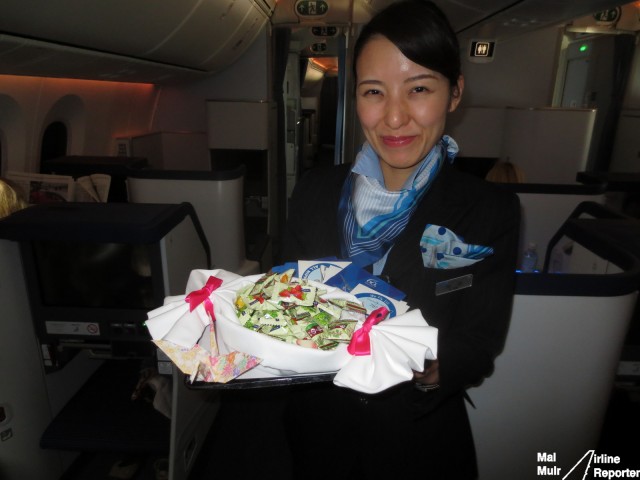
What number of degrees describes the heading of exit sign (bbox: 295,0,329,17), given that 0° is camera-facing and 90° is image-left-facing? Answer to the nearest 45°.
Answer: approximately 0°

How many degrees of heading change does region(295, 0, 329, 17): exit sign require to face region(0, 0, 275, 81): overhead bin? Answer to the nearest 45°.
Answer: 0° — it already faces it

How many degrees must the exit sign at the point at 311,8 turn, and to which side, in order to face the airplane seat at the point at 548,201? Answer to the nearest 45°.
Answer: approximately 45° to its left

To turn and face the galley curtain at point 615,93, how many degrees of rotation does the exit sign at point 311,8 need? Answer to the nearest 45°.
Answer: approximately 90° to its left

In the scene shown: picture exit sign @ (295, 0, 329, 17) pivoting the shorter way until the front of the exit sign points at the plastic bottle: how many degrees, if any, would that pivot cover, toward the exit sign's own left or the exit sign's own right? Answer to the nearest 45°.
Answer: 0° — it already faces it

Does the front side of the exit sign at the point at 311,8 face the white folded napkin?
yes
